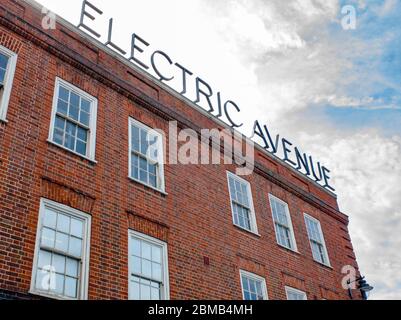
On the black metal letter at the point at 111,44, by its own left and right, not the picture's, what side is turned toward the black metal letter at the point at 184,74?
left

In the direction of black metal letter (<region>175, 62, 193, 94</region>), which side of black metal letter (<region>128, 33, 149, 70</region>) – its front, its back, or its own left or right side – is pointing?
left

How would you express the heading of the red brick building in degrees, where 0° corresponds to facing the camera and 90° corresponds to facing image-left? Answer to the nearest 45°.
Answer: approximately 315°

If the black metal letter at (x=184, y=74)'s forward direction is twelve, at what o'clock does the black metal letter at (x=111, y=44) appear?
the black metal letter at (x=111, y=44) is roughly at 3 o'clock from the black metal letter at (x=184, y=74).

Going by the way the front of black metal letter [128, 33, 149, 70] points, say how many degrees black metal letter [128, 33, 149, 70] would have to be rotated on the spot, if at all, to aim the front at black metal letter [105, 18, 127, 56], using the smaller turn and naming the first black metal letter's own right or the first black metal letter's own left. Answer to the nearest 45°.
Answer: approximately 90° to the first black metal letter's own right

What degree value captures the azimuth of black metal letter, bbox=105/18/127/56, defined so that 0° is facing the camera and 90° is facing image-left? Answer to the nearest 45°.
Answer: approximately 315°

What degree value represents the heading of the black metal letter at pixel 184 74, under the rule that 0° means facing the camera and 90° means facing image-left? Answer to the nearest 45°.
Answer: approximately 315°
